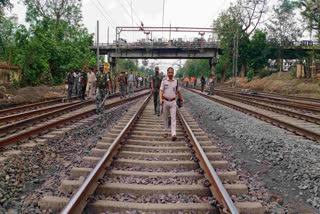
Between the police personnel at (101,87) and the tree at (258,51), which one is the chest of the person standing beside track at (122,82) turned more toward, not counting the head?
the police personnel

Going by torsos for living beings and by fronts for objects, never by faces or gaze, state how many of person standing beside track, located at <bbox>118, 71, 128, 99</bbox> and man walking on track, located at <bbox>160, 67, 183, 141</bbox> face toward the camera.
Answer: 2

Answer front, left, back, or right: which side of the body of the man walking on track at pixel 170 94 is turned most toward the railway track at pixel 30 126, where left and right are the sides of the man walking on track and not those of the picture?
right

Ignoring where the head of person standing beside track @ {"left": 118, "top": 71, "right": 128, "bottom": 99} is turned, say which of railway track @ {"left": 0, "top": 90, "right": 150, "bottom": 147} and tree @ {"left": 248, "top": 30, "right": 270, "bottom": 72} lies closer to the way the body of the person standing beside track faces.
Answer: the railway track

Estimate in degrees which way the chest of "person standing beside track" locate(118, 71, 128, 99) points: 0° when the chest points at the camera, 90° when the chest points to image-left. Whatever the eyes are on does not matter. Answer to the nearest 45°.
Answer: approximately 0°

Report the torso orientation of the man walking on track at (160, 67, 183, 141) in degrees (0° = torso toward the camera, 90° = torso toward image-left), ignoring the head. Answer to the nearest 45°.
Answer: approximately 0°

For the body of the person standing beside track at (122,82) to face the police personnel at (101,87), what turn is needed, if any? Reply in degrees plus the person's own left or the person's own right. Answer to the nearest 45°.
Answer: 0° — they already face them

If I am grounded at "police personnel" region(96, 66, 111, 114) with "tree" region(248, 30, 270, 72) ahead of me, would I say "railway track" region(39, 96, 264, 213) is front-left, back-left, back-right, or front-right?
back-right

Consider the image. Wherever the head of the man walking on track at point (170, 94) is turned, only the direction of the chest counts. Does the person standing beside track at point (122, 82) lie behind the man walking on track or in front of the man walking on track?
behind
